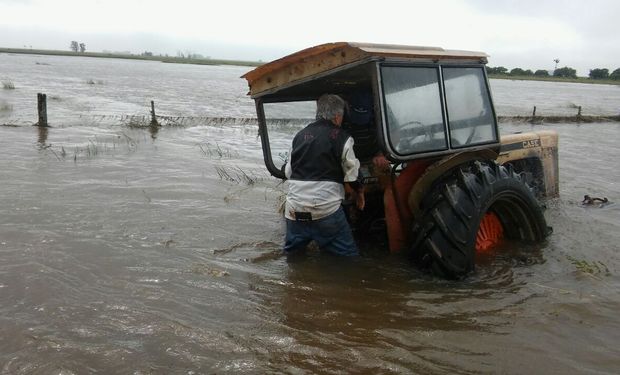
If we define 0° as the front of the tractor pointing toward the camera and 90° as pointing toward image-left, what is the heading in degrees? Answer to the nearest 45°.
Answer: approximately 225°

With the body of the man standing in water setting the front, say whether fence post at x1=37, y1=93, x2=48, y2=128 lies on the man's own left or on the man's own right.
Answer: on the man's own left

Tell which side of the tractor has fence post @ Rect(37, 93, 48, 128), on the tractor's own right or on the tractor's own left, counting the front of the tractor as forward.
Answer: on the tractor's own left

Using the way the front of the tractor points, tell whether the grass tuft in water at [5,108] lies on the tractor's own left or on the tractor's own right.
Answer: on the tractor's own left

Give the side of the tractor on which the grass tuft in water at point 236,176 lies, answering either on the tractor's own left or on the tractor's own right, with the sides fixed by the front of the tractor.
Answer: on the tractor's own left
